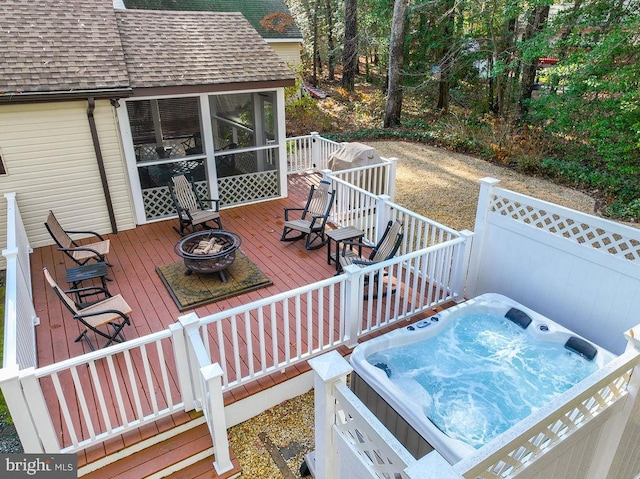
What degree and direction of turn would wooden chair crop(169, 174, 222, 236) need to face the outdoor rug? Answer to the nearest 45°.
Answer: approximately 45° to its right

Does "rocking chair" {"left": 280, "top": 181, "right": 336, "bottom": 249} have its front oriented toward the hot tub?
no

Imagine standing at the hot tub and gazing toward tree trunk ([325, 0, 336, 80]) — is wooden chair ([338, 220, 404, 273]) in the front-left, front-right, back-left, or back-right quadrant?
front-left

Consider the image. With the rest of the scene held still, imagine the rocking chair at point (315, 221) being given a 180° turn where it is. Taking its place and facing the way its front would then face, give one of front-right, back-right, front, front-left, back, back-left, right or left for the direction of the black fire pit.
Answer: back

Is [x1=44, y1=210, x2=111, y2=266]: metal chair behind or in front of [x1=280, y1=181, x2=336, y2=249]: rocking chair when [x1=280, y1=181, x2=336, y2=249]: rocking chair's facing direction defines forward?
in front

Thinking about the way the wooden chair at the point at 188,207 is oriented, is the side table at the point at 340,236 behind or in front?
in front

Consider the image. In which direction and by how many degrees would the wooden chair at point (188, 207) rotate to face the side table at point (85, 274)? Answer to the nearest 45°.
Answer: approximately 90° to its right

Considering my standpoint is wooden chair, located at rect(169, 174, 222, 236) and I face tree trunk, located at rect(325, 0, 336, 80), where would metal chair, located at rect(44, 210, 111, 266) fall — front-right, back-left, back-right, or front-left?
back-left

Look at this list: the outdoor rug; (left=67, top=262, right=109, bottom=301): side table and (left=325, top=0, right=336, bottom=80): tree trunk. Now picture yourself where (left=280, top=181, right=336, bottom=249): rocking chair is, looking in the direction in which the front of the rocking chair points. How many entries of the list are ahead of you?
2

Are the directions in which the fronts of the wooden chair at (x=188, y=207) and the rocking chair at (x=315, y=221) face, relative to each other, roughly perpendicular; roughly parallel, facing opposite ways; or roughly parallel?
roughly perpendicular

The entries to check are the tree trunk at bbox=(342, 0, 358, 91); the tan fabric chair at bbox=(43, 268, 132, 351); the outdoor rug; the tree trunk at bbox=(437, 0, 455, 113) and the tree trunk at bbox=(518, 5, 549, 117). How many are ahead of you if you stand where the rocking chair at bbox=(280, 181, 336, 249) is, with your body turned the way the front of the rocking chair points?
2

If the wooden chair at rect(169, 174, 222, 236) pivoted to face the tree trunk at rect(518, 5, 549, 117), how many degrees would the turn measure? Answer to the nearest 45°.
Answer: approximately 90° to its left

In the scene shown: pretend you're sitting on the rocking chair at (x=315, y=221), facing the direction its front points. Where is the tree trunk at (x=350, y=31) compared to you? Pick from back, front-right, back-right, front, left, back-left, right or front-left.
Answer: back-right

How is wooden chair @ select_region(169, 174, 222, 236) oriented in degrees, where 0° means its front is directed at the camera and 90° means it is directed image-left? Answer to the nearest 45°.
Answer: approximately 315°

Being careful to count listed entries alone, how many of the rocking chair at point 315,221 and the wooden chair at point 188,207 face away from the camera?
0

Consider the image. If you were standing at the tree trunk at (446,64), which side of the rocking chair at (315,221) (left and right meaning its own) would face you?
back

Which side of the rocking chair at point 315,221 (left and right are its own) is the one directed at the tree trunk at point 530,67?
back
